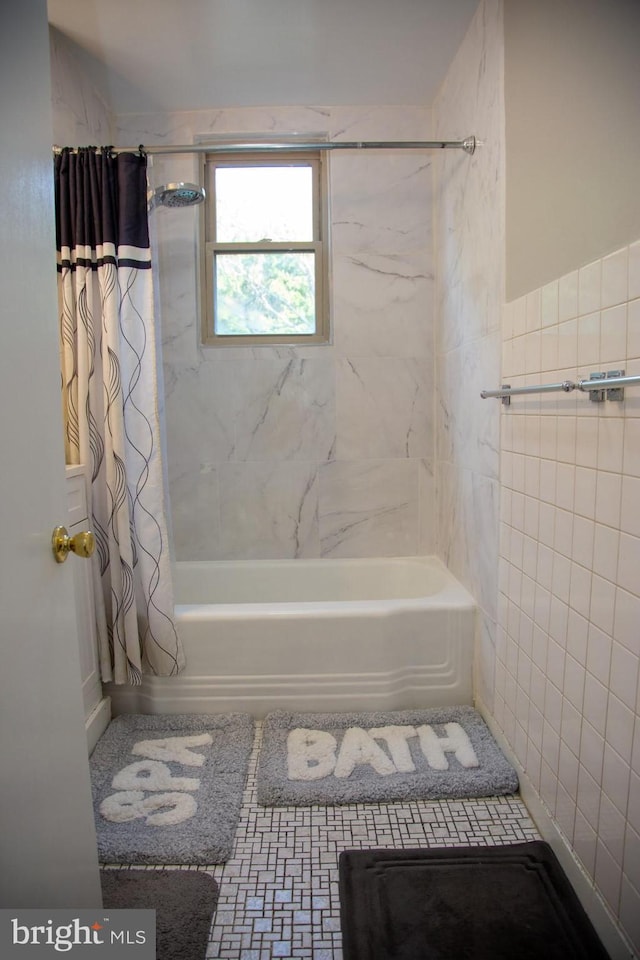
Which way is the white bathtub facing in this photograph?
toward the camera

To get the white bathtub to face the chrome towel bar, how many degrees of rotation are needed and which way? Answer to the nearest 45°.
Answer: approximately 45° to its left

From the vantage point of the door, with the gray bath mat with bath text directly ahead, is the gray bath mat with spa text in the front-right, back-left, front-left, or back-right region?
front-left
